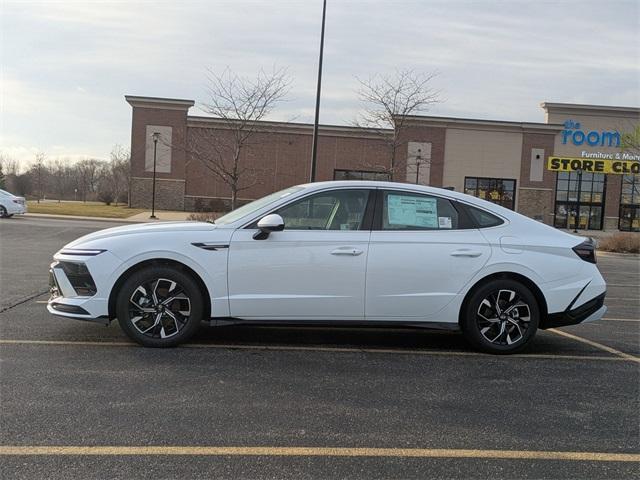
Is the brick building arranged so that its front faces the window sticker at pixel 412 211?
yes

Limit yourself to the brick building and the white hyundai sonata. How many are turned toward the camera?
1

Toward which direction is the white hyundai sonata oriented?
to the viewer's left

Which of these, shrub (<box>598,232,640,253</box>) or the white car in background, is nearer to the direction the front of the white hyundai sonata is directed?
the white car in background

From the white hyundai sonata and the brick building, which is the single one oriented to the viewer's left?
the white hyundai sonata

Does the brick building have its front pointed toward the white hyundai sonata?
yes

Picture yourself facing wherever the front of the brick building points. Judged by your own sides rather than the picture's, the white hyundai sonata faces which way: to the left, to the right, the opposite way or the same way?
to the right

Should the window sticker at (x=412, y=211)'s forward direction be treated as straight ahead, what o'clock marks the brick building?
The brick building is roughly at 6 o'clock from the window sticker.

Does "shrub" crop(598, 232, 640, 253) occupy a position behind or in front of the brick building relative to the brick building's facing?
in front

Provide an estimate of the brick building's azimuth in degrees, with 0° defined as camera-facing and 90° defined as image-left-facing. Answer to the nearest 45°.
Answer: approximately 0°

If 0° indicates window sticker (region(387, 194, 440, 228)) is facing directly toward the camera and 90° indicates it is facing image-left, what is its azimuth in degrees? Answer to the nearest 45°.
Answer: approximately 0°
